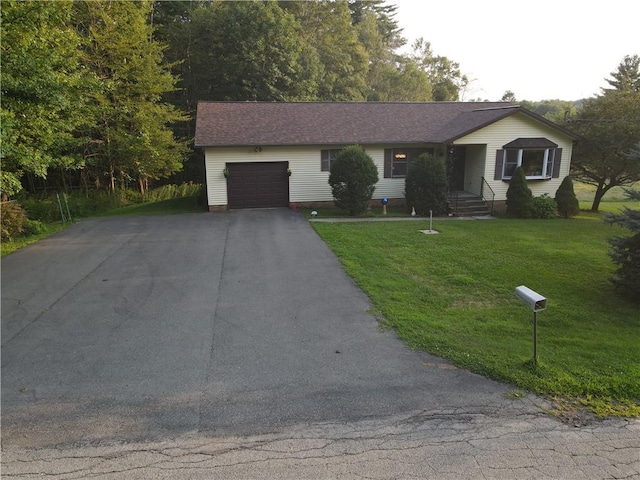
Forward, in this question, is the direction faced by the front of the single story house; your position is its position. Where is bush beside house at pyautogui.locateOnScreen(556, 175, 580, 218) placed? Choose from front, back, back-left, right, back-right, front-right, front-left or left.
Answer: left

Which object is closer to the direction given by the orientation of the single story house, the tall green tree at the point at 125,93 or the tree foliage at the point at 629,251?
the tree foliage

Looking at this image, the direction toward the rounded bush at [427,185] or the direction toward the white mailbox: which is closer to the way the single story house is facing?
the white mailbox

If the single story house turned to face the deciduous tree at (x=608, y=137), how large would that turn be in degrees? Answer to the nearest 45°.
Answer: approximately 90° to its left

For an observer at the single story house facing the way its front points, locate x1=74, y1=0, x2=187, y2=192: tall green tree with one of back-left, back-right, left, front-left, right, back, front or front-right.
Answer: right

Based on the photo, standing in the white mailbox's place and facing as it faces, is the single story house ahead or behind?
behind

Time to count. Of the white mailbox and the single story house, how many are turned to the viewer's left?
0

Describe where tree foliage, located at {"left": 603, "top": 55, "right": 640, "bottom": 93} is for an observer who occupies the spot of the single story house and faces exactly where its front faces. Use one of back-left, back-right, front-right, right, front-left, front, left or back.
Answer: back-left

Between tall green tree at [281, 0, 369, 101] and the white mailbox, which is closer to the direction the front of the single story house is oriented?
the white mailbox

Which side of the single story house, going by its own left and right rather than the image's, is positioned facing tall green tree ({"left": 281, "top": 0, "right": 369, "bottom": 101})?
back
